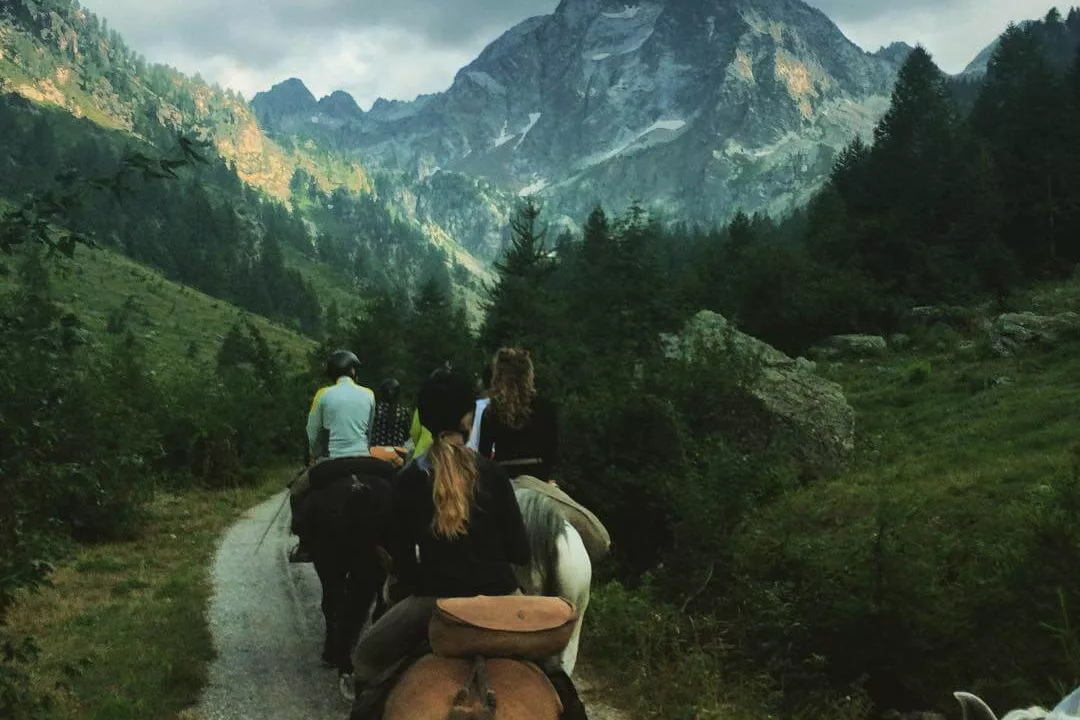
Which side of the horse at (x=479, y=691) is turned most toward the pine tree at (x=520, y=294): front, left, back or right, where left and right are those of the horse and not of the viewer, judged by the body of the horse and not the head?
front

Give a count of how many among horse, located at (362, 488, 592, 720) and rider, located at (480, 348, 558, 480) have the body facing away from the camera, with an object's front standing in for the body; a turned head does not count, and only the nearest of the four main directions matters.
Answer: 2

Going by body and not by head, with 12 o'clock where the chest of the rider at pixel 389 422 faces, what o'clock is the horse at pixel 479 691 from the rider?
The horse is roughly at 6 o'clock from the rider.

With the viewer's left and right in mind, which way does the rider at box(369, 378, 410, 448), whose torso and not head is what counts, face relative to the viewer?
facing away from the viewer

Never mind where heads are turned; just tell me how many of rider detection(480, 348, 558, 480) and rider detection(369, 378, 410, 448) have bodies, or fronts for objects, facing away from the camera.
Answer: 2

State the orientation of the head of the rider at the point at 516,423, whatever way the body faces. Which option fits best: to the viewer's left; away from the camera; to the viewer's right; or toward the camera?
away from the camera

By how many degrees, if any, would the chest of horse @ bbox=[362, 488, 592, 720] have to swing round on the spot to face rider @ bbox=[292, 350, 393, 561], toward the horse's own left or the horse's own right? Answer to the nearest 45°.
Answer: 0° — it already faces them

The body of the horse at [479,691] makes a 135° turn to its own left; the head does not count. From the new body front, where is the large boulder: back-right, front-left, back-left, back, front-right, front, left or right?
back

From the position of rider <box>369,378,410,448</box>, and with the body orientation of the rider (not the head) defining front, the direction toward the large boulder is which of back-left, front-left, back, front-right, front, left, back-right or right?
front-right

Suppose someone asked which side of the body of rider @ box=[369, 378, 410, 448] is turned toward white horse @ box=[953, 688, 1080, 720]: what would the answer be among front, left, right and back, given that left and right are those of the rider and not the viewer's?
back

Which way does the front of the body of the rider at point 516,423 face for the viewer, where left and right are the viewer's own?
facing away from the viewer

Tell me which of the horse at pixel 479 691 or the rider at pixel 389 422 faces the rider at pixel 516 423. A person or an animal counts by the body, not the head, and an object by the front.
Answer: the horse

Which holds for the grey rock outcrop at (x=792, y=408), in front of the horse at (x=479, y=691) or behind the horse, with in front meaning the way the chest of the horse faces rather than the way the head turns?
in front

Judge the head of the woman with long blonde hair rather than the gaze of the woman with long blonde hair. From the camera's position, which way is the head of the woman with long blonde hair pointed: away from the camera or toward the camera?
away from the camera

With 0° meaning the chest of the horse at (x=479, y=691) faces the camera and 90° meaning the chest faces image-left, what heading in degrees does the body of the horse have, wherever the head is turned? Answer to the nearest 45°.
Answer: approximately 180°
